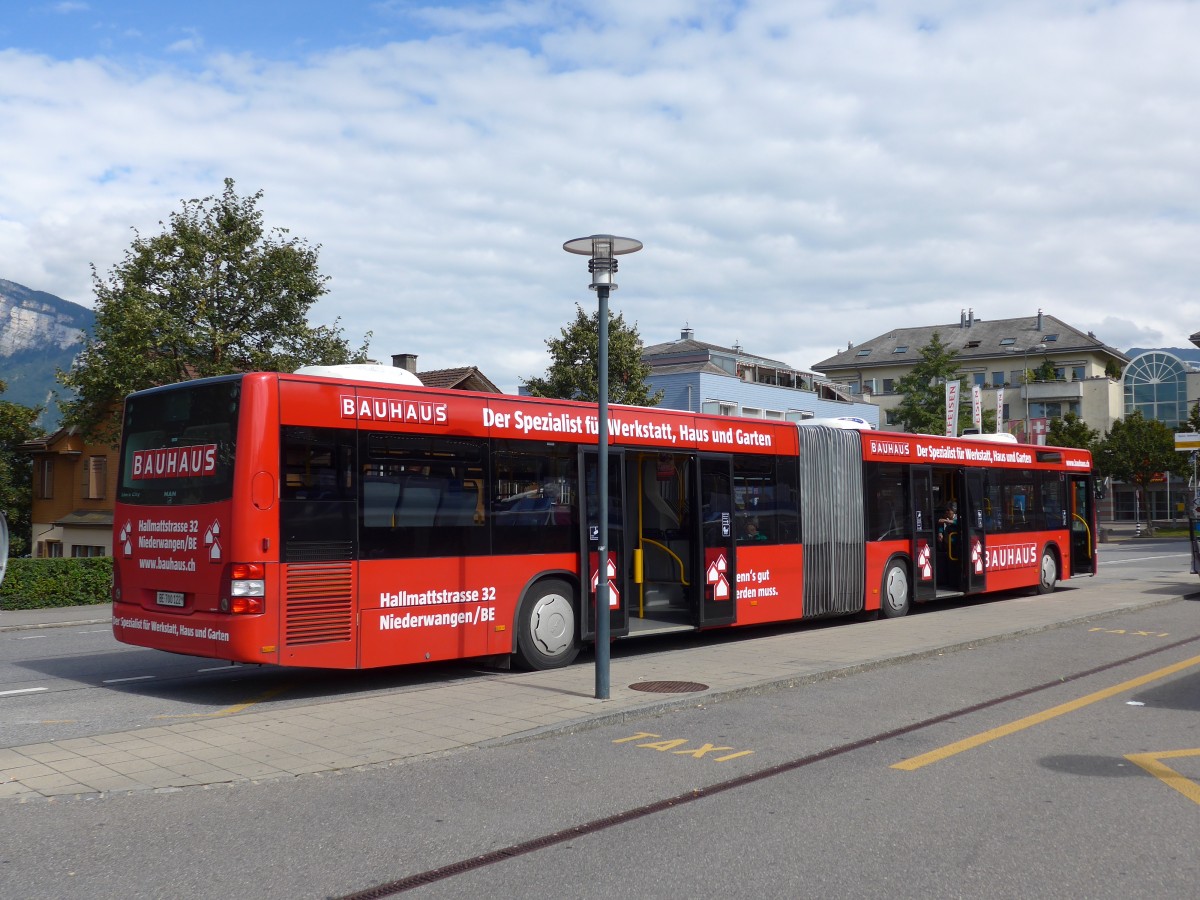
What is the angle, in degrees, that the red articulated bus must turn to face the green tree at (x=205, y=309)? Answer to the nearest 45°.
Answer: approximately 90° to its left

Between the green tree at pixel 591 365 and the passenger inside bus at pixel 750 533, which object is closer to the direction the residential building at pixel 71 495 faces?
the passenger inside bus

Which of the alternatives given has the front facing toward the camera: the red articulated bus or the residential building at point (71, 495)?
the residential building

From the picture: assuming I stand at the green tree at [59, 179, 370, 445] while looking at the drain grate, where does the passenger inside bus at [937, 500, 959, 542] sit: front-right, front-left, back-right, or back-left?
front-left

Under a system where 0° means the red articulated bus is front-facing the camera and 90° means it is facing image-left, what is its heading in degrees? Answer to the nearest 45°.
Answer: approximately 225°

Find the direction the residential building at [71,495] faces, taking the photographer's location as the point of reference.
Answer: facing the viewer

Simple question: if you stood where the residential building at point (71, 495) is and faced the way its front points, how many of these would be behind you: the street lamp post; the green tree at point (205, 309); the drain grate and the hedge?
0

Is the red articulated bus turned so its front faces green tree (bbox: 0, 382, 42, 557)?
no

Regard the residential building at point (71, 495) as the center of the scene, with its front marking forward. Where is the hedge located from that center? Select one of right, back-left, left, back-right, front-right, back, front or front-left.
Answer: front

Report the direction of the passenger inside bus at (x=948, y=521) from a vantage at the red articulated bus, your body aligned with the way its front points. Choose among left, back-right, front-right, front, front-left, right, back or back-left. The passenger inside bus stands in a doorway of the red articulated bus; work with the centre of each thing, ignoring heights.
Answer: front

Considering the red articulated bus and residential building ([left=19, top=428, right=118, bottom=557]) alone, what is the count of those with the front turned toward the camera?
1

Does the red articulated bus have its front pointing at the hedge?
no
